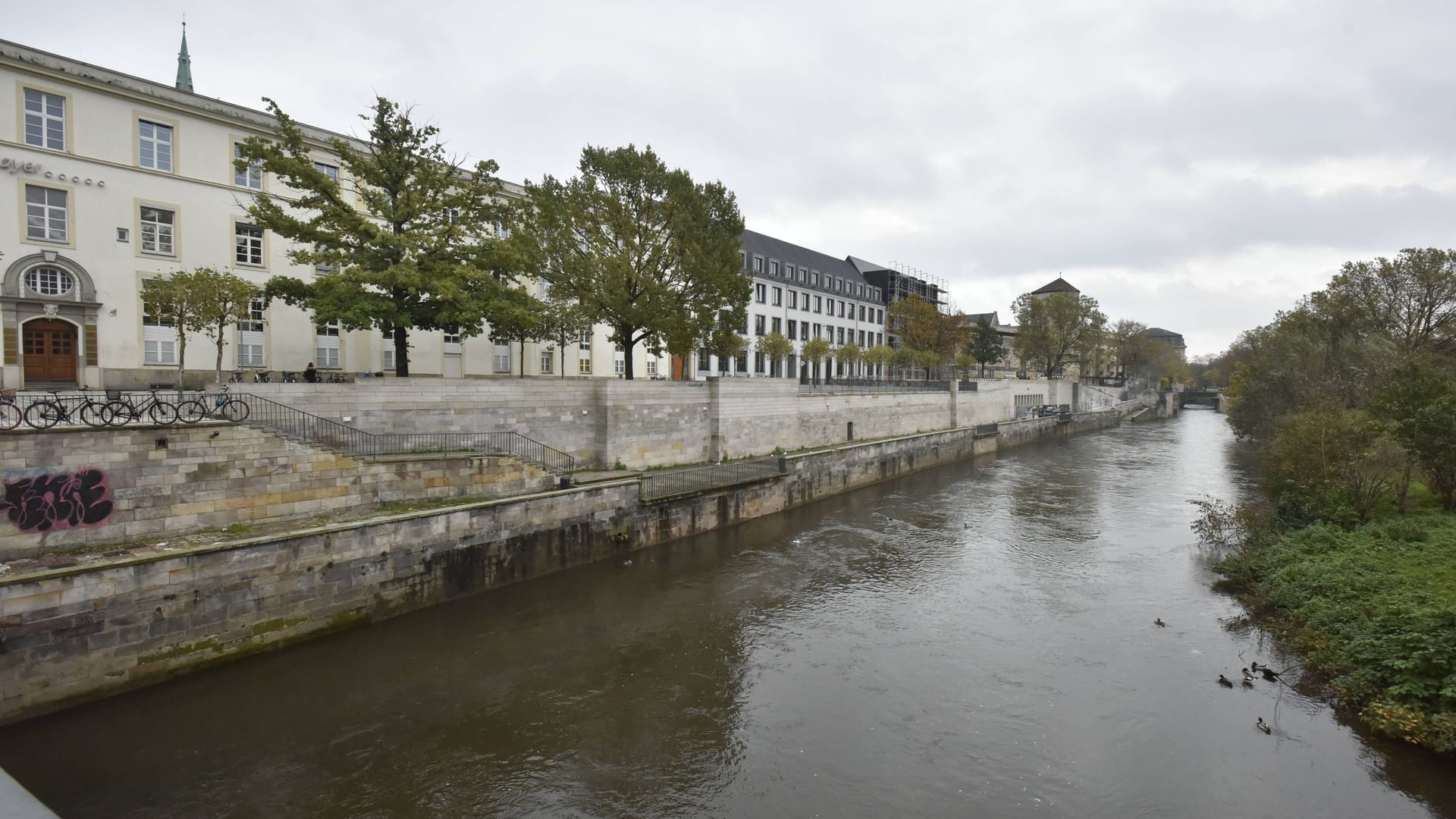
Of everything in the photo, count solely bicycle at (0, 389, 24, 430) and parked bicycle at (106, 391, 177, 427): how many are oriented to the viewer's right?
2

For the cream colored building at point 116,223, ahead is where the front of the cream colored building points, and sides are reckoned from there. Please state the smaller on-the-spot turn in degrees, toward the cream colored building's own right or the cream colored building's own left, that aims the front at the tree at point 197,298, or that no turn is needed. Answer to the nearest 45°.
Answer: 0° — it already faces it

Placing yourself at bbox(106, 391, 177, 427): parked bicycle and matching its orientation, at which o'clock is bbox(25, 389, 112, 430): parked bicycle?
bbox(25, 389, 112, 430): parked bicycle is roughly at 6 o'clock from bbox(106, 391, 177, 427): parked bicycle.

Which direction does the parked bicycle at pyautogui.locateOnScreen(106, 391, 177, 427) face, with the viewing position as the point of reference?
facing to the right of the viewer

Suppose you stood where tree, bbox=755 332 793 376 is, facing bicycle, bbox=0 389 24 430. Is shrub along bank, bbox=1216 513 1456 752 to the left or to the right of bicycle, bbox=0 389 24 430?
left

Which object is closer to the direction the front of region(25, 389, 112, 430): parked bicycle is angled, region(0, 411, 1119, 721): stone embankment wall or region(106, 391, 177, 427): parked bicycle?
the parked bicycle

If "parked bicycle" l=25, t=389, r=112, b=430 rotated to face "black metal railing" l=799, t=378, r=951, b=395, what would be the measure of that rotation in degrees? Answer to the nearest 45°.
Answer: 0° — it already faces it

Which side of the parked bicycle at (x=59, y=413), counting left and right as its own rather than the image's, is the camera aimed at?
right

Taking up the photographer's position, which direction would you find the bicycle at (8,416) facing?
facing to the right of the viewer

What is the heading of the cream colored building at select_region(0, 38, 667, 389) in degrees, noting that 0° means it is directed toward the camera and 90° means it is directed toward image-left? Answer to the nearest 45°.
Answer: approximately 315°
